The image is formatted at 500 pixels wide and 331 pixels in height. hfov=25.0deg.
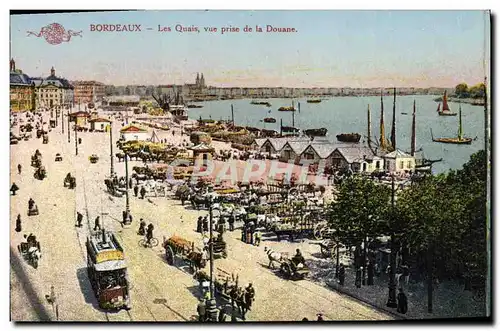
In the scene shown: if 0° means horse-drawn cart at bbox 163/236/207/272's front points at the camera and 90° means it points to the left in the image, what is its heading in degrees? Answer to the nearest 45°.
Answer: approximately 315°
